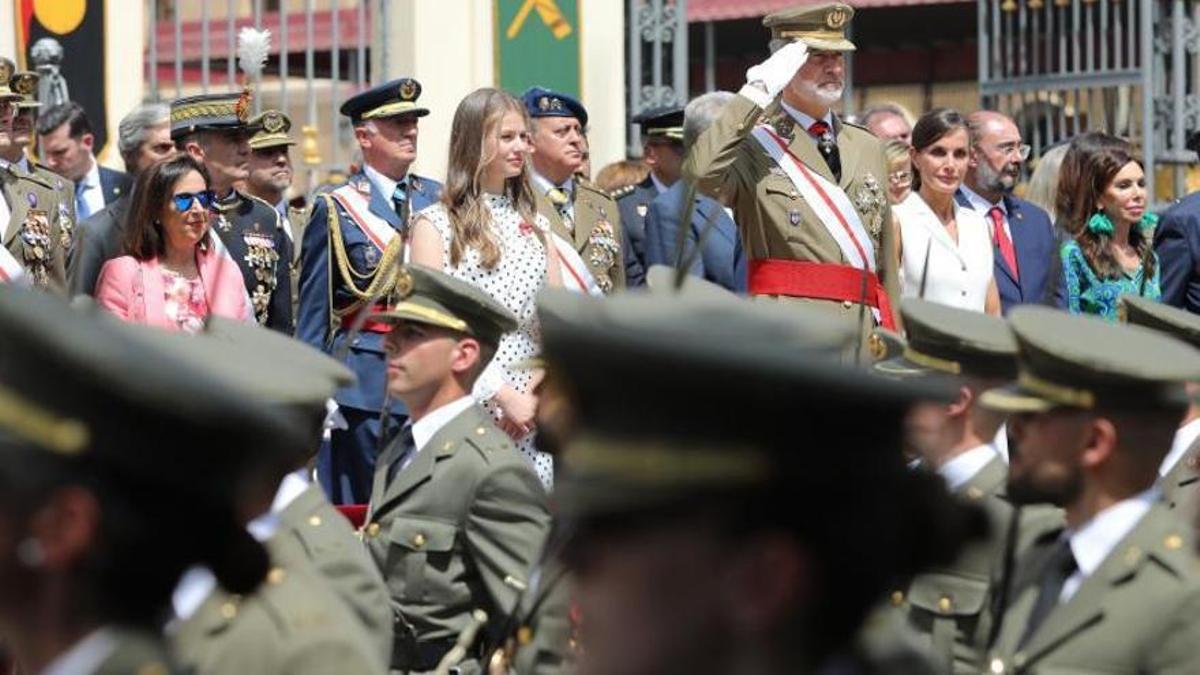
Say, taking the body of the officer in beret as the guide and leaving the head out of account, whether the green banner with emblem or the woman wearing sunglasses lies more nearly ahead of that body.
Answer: the woman wearing sunglasses

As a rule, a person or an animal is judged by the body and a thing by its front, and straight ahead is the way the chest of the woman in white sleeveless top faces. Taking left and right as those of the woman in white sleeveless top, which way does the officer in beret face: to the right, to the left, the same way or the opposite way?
the same way

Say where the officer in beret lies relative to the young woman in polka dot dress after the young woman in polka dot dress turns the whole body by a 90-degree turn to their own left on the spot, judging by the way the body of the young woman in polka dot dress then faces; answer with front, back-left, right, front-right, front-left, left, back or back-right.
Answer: front-left

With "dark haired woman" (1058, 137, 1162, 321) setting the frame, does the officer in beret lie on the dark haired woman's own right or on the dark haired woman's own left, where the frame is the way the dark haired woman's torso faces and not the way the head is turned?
on the dark haired woman's own right

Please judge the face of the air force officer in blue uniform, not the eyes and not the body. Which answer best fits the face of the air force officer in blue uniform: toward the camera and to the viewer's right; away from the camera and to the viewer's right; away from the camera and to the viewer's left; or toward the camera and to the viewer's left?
toward the camera and to the viewer's right

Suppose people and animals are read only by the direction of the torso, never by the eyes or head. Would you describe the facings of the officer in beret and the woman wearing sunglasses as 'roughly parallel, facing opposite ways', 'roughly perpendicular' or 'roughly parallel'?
roughly parallel

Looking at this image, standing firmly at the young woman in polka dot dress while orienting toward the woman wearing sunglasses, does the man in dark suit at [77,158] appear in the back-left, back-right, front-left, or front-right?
front-right

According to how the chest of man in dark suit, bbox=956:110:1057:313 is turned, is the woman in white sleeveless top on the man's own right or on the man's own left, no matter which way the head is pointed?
on the man's own right

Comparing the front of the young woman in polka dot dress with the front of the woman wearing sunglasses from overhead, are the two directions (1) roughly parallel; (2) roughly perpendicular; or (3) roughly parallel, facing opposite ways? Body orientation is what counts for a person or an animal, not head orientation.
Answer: roughly parallel

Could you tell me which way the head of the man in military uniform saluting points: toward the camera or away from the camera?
toward the camera

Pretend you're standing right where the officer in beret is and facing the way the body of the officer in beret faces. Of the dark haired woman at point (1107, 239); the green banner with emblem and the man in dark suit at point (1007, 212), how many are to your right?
0

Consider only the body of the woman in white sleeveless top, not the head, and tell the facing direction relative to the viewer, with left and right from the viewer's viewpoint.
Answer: facing the viewer and to the right of the viewer

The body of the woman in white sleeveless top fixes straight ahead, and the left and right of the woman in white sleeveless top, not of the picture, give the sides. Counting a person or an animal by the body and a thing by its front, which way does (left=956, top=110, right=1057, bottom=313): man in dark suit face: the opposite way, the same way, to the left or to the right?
the same way

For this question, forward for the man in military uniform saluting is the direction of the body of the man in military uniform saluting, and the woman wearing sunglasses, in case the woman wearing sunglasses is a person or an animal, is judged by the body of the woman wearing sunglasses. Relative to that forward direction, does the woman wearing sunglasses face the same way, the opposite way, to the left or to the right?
the same way

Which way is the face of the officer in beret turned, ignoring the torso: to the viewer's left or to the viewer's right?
to the viewer's right

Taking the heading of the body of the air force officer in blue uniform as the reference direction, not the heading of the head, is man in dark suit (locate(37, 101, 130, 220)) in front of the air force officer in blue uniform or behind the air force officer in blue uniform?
behind
